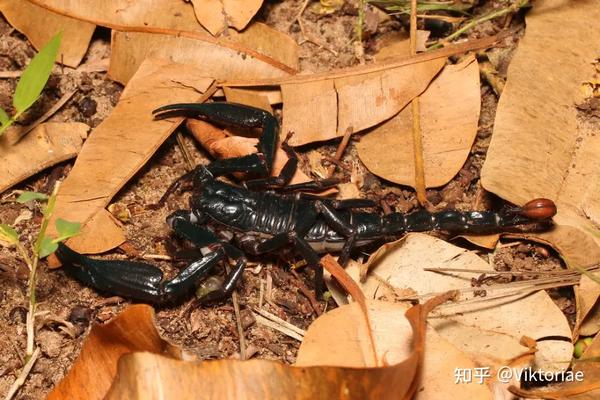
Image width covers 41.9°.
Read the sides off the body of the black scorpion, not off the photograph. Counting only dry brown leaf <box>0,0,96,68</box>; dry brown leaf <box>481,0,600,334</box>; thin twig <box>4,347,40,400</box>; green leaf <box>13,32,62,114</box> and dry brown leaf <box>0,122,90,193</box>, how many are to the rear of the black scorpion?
1

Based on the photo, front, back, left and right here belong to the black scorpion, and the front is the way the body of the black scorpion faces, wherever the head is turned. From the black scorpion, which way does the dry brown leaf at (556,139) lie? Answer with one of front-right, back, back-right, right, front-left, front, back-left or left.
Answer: back

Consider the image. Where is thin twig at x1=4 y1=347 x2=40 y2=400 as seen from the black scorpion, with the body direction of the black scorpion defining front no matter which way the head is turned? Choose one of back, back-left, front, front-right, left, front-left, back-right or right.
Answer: front-left

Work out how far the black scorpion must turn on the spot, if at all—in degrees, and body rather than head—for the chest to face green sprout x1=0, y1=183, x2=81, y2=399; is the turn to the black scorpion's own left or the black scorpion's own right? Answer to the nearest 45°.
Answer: approximately 45° to the black scorpion's own left

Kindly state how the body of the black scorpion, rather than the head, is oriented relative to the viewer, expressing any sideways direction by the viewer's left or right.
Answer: facing to the left of the viewer

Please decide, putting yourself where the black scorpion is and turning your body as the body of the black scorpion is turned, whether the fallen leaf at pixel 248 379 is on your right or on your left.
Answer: on your left

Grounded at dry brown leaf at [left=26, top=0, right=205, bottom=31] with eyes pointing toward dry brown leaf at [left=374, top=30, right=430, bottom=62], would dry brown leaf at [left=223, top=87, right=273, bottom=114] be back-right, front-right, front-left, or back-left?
front-right

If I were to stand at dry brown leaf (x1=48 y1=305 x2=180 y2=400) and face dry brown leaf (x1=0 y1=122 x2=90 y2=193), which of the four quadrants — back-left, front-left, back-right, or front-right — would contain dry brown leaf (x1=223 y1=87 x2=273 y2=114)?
front-right

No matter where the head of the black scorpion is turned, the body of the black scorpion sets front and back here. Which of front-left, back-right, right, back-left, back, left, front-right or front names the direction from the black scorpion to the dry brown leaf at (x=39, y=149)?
front
